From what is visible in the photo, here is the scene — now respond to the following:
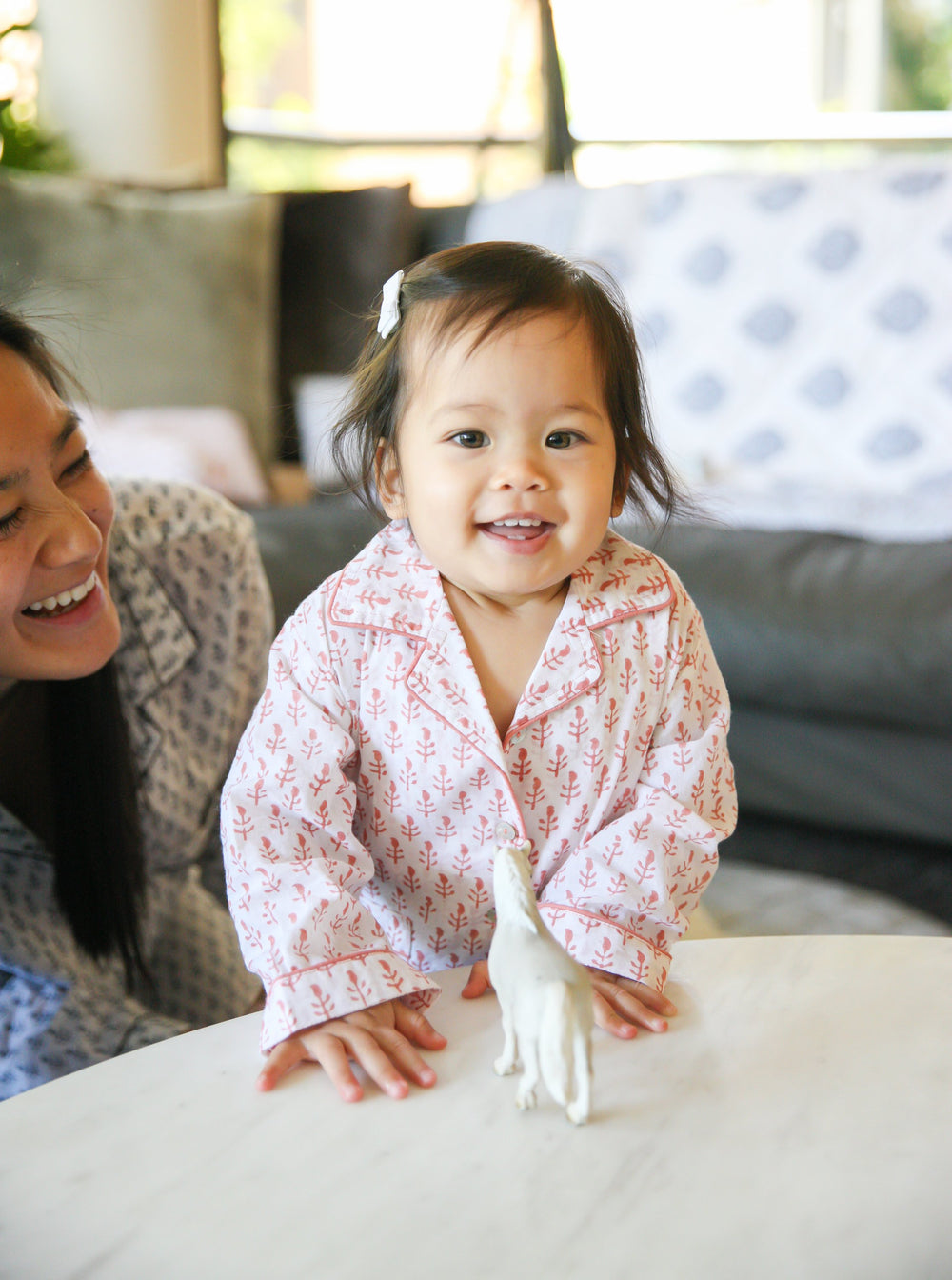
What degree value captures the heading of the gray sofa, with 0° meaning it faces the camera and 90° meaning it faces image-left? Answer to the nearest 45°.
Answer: approximately 0°

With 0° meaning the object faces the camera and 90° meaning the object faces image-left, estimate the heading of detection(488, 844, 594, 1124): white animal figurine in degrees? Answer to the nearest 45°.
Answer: approximately 135°

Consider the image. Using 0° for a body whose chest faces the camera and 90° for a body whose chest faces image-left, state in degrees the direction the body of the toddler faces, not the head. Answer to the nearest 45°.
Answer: approximately 0°

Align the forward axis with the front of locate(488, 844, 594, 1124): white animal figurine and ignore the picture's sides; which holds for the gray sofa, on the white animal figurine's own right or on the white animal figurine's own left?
on the white animal figurine's own right

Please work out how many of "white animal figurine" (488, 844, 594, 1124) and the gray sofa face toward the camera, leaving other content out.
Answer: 1

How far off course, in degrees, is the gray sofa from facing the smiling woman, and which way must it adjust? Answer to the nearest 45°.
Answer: approximately 45° to its right
